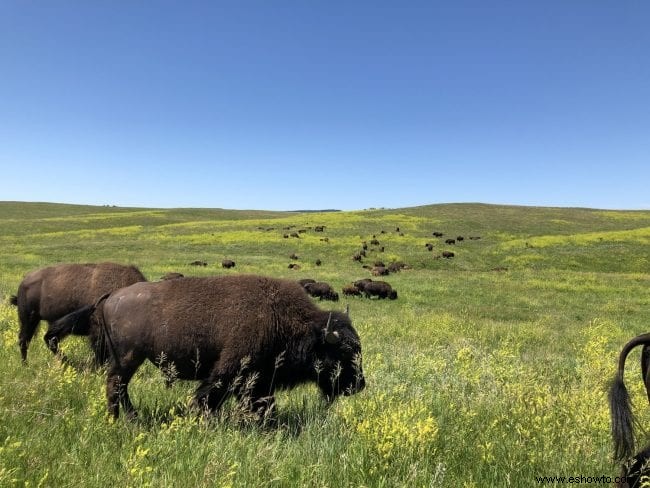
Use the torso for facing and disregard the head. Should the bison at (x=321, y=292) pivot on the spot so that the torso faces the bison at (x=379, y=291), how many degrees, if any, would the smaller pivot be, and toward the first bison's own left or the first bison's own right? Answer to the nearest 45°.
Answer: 0° — it already faces it

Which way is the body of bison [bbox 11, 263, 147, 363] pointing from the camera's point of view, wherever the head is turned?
to the viewer's right

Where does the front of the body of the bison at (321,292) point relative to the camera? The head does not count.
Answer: to the viewer's right

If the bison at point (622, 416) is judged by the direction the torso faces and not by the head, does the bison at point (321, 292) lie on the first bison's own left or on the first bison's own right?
on the first bison's own left

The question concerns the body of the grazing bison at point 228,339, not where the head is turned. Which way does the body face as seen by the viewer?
to the viewer's right

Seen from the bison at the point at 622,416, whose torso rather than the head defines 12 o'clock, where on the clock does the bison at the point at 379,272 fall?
the bison at the point at 379,272 is roughly at 8 o'clock from the bison at the point at 622,416.

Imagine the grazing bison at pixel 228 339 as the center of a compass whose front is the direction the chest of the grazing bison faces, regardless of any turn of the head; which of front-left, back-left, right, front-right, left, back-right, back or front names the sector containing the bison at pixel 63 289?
back-left
